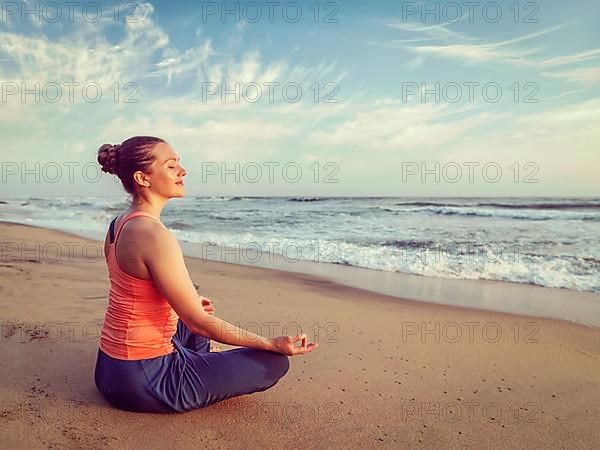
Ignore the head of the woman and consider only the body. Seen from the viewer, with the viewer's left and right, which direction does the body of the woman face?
facing away from the viewer and to the right of the viewer

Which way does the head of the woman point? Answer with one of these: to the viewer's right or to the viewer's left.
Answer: to the viewer's right
